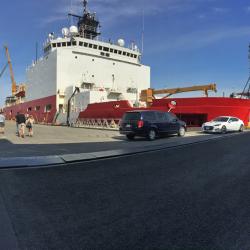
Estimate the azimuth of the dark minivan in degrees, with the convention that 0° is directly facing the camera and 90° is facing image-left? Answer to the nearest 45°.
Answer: approximately 225°

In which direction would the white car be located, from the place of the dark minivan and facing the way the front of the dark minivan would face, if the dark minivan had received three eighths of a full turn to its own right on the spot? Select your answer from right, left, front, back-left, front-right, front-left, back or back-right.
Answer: back-left
